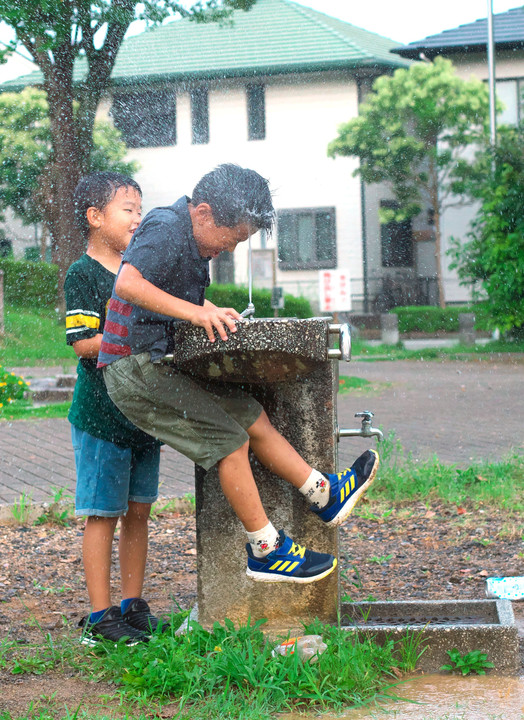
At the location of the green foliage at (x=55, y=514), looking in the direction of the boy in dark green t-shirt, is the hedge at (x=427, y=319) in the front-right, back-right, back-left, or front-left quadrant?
back-left

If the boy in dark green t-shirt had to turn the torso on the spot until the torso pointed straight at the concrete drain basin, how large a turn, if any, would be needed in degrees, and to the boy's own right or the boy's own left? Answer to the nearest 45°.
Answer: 0° — they already face it

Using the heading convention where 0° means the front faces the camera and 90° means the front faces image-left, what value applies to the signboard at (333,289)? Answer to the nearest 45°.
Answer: approximately 0°

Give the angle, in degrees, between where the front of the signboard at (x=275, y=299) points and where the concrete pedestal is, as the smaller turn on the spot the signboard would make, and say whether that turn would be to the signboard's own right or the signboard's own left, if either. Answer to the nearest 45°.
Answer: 0° — it already faces it

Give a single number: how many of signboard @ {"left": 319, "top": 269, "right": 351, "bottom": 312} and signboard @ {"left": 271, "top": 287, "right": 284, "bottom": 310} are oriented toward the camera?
2

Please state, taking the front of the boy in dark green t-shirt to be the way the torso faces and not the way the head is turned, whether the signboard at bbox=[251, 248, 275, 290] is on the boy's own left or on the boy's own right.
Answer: on the boy's own left

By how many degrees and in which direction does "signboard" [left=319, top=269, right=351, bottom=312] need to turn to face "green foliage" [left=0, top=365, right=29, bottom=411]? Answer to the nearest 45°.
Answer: approximately 45° to its right

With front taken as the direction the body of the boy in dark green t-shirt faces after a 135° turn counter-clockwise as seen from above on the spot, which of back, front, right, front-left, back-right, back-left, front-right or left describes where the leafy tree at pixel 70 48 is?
front

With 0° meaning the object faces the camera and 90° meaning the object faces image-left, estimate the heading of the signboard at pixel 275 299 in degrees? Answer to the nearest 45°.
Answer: approximately 0°

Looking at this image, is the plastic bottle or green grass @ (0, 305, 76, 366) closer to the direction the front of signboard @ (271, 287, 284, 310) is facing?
the plastic bottle
